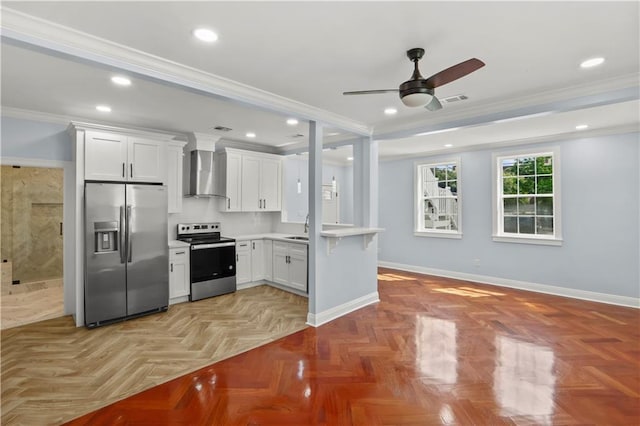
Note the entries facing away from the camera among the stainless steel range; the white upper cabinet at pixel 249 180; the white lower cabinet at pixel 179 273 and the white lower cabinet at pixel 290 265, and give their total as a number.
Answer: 0

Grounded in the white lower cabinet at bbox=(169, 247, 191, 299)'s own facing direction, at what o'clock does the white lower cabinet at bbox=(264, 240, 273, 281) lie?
the white lower cabinet at bbox=(264, 240, 273, 281) is roughly at 10 o'clock from the white lower cabinet at bbox=(169, 247, 191, 299).

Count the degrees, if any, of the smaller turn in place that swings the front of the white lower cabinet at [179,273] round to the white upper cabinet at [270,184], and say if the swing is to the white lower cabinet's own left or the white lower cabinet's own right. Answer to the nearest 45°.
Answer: approximately 90° to the white lower cabinet's own left

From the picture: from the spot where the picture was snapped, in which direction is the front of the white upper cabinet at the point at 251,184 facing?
facing the viewer and to the right of the viewer

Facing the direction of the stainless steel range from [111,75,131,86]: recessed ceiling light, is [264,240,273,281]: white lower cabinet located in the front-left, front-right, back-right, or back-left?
front-right

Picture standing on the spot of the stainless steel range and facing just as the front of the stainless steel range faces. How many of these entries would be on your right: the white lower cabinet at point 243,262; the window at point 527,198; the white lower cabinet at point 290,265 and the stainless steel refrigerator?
1

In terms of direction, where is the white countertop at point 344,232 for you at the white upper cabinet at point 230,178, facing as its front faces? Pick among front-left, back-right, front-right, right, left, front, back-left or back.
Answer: front

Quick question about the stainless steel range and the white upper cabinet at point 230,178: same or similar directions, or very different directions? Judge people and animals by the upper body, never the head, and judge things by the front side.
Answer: same or similar directions

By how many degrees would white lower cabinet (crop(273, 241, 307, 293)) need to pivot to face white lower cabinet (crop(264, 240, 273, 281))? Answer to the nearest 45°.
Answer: approximately 90° to its right

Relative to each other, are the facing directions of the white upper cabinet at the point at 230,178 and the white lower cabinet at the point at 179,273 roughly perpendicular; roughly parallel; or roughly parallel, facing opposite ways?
roughly parallel

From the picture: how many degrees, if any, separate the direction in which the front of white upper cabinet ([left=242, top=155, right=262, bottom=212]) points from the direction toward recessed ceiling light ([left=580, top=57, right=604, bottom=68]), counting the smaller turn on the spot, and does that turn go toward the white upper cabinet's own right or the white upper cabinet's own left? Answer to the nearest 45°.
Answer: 0° — it already faces it

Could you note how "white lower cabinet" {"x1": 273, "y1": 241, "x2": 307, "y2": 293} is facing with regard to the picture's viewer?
facing the viewer and to the left of the viewer

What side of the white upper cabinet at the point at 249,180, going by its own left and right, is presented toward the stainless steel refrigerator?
right

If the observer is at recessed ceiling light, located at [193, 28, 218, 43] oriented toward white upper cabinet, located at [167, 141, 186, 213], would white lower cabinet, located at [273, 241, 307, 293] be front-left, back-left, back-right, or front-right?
front-right

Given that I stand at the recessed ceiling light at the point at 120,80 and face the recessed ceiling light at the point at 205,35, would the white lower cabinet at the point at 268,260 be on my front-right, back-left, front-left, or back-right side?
back-left

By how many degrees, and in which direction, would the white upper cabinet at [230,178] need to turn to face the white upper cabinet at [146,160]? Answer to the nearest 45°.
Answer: approximately 90° to its right
